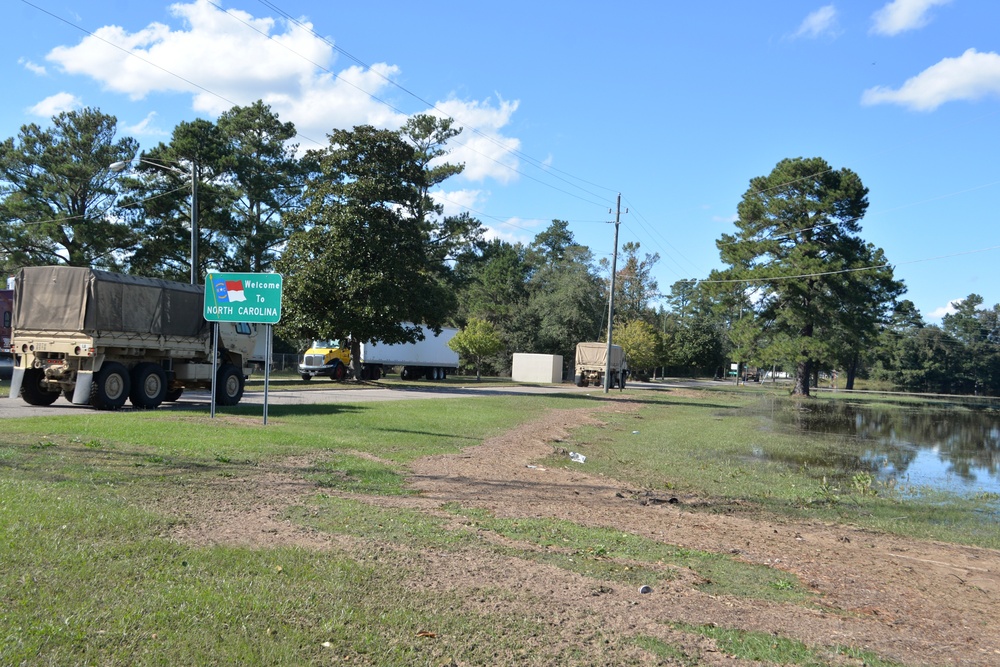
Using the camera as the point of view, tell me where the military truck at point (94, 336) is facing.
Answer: facing away from the viewer and to the right of the viewer

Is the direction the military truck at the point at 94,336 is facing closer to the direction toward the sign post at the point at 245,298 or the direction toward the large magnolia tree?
the large magnolia tree

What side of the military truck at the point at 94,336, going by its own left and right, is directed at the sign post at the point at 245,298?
right

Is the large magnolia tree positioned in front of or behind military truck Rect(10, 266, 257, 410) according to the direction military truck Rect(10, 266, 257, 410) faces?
in front
